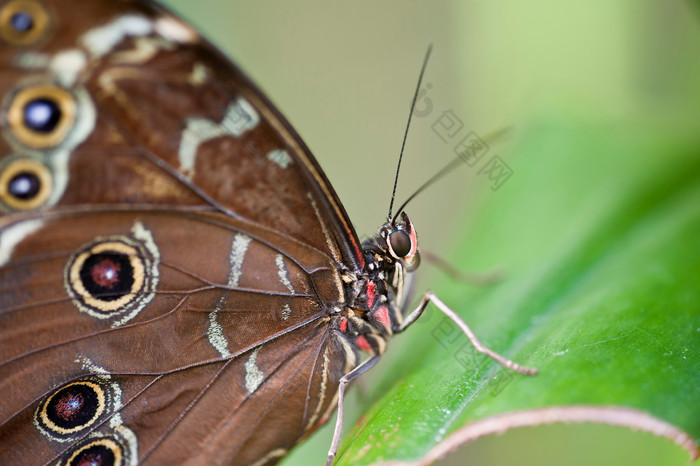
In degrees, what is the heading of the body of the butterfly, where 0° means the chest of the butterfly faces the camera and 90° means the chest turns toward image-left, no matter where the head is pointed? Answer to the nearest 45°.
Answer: approximately 270°
